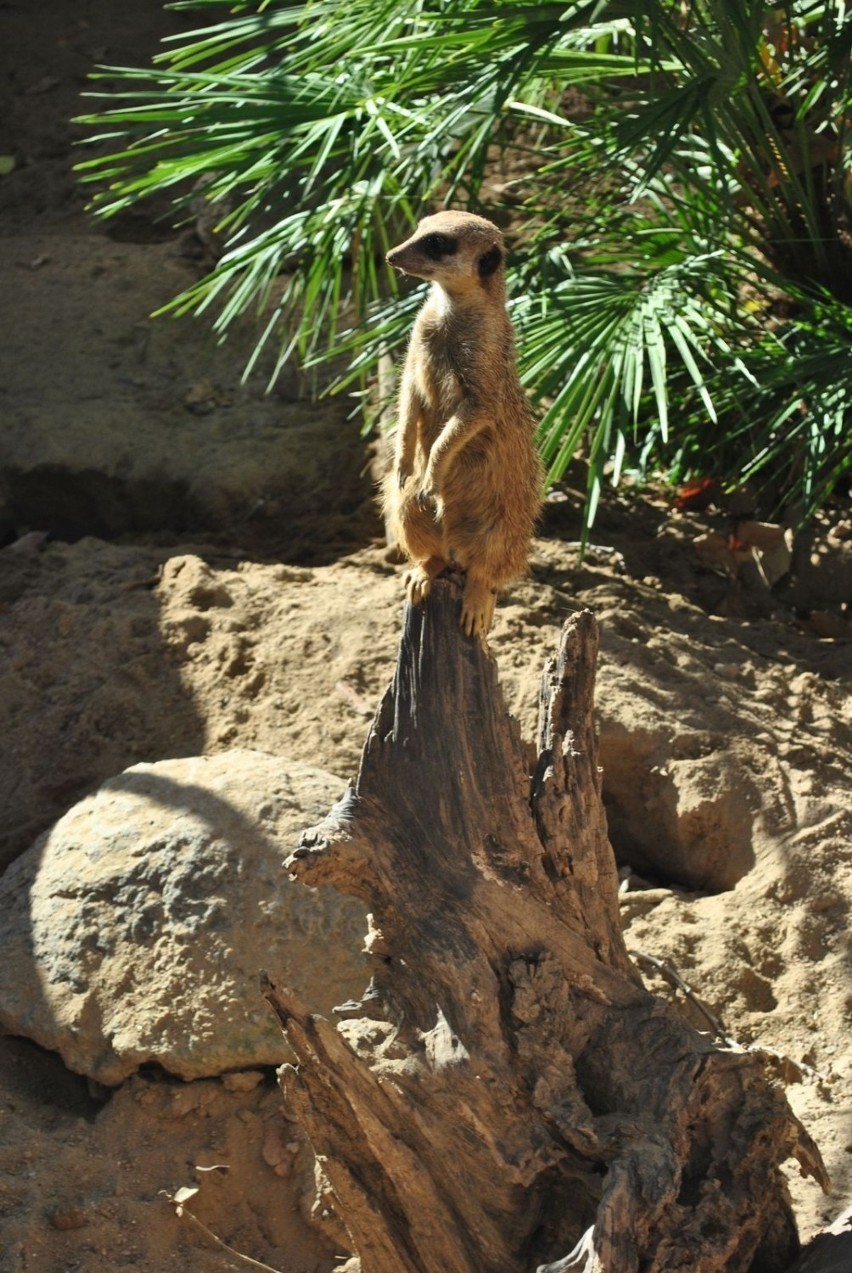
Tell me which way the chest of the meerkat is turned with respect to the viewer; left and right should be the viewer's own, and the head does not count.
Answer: facing the viewer and to the left of the viewer
